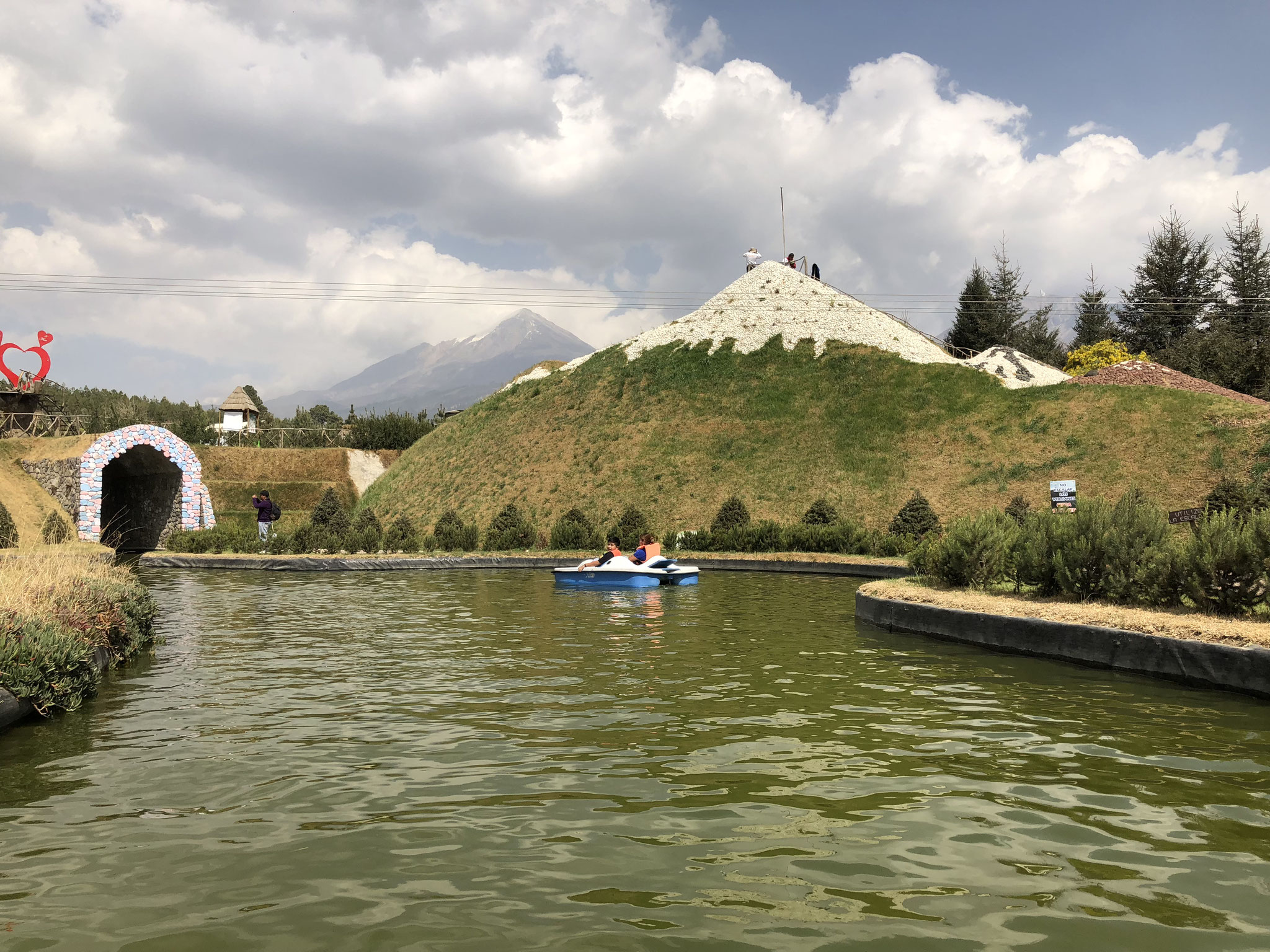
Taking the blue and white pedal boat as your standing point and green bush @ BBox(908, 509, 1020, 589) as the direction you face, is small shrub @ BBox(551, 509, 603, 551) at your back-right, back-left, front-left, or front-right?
back-left

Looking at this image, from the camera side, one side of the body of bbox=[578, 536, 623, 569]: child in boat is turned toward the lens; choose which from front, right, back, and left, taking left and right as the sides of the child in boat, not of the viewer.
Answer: left

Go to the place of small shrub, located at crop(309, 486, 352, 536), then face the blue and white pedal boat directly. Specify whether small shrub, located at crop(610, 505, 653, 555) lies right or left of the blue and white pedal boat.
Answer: left

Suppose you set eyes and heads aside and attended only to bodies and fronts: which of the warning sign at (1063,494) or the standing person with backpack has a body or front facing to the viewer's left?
the standing person with backpack

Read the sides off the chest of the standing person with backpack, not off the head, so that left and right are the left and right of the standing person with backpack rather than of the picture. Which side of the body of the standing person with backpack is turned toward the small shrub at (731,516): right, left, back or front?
back

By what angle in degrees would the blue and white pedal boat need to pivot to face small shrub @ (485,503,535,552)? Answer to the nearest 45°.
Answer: approximately 90° to its right

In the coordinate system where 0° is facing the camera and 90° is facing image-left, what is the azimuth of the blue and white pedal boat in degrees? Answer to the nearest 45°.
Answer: approximately 90°

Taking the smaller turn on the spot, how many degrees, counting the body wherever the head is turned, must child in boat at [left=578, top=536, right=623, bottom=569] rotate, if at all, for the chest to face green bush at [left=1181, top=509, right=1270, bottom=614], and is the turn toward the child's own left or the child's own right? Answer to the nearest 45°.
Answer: approximately 135° to the child's own left

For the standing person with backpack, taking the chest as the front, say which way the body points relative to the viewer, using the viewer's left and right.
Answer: facing to the left of the viewer
